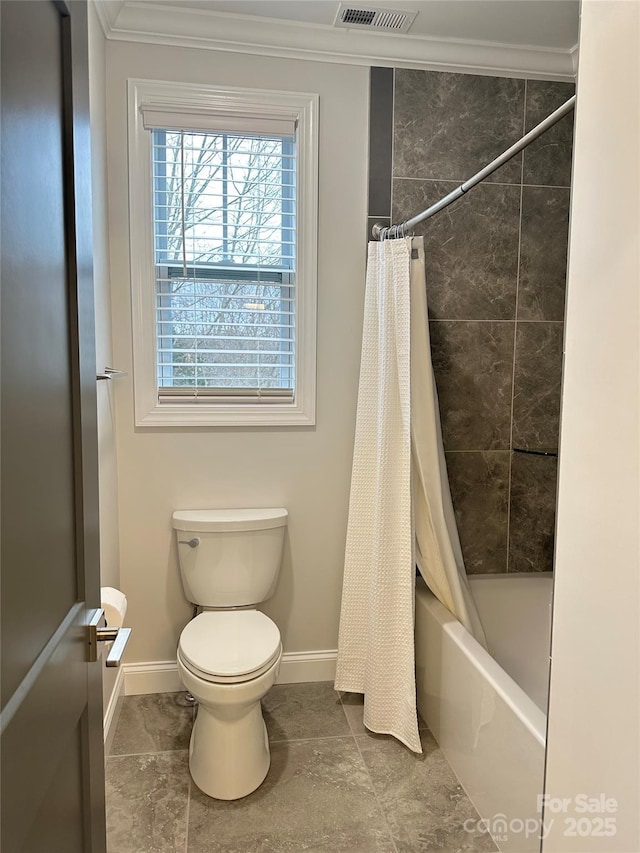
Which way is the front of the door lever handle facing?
to the viewer's right

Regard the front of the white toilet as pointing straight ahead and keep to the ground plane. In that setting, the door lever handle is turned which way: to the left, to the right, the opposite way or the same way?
to the left

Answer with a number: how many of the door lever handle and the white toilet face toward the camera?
1

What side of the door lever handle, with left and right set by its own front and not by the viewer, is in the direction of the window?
left

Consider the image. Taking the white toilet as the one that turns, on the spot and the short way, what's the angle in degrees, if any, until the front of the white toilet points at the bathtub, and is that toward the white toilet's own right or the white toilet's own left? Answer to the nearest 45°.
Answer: approximately 90° to the white toilet's own left

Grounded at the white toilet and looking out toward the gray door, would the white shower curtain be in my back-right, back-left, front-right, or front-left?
back-left

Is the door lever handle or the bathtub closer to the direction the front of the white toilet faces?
the door lever handle
